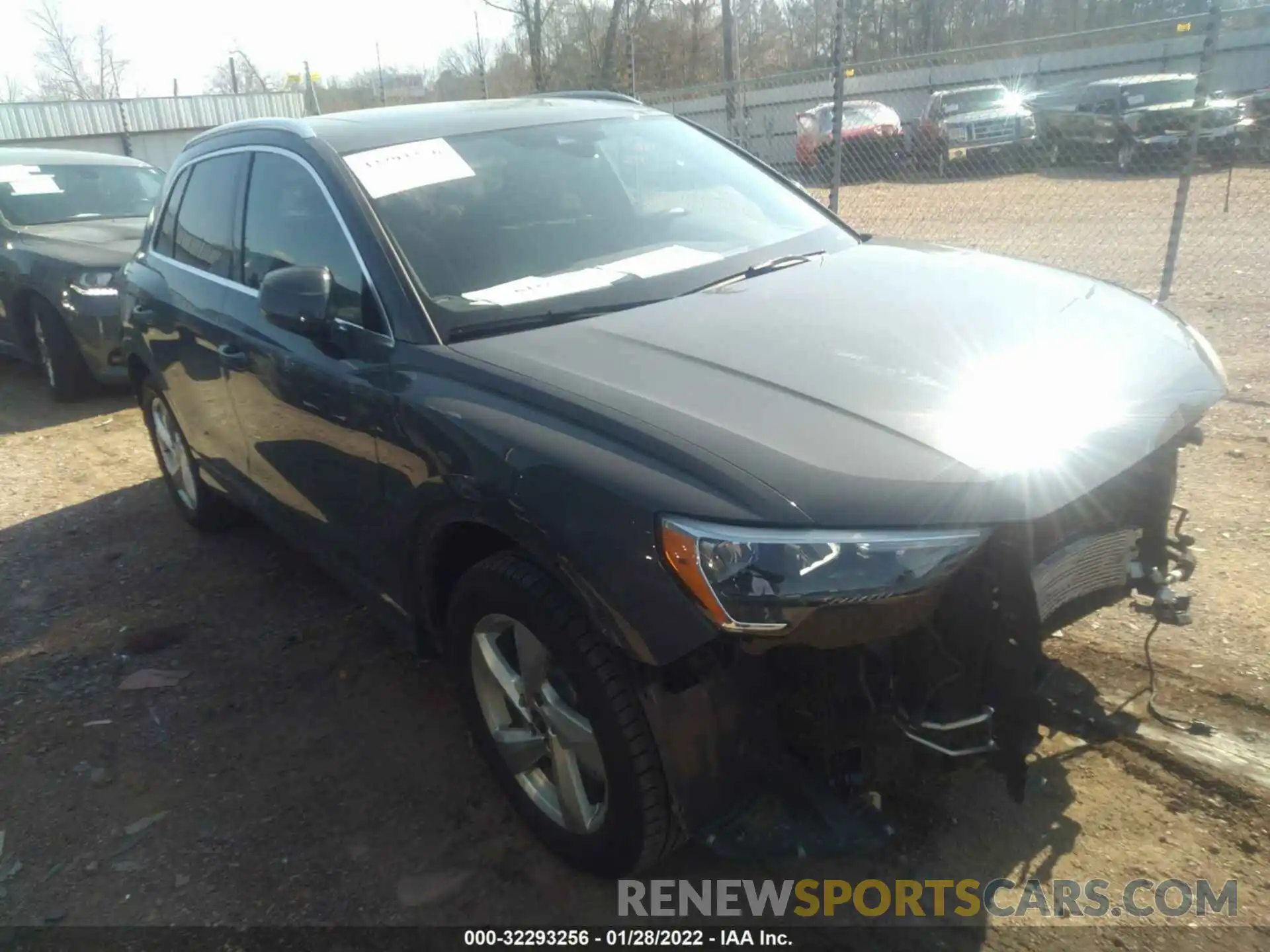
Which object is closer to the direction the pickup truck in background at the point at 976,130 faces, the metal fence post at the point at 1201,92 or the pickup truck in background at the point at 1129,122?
the metal fence post

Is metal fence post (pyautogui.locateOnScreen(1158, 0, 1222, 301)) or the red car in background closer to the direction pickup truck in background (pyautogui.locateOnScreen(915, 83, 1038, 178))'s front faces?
the metal fence post

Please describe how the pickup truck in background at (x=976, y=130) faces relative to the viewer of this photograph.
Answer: facing the viewer and to the right of the viewer

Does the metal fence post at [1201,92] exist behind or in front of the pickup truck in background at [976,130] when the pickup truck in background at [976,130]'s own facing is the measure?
in front

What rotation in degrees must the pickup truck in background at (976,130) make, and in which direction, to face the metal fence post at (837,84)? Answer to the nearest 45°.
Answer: approximately 45° to its right

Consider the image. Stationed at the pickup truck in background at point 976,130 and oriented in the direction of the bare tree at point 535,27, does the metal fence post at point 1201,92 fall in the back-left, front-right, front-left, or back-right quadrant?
back-left

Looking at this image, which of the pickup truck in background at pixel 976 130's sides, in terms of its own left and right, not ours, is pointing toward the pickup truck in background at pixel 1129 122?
left

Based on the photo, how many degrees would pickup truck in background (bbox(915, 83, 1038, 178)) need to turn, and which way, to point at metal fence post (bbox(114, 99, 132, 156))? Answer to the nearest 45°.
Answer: approximately 135° to its right

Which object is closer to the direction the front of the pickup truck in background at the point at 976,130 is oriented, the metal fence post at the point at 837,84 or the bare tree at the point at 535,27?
the metal fence post

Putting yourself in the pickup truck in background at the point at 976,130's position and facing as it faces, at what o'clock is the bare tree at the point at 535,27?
The bare tree is roughly at 5 o'clock from the pickup truck in background.

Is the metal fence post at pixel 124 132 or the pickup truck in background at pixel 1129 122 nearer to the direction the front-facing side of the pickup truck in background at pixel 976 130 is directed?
the pickup truck in background

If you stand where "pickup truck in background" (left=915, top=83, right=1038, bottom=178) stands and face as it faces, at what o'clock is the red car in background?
The red car in background is roughly at 3 o'clock from the pickup truck in background.
